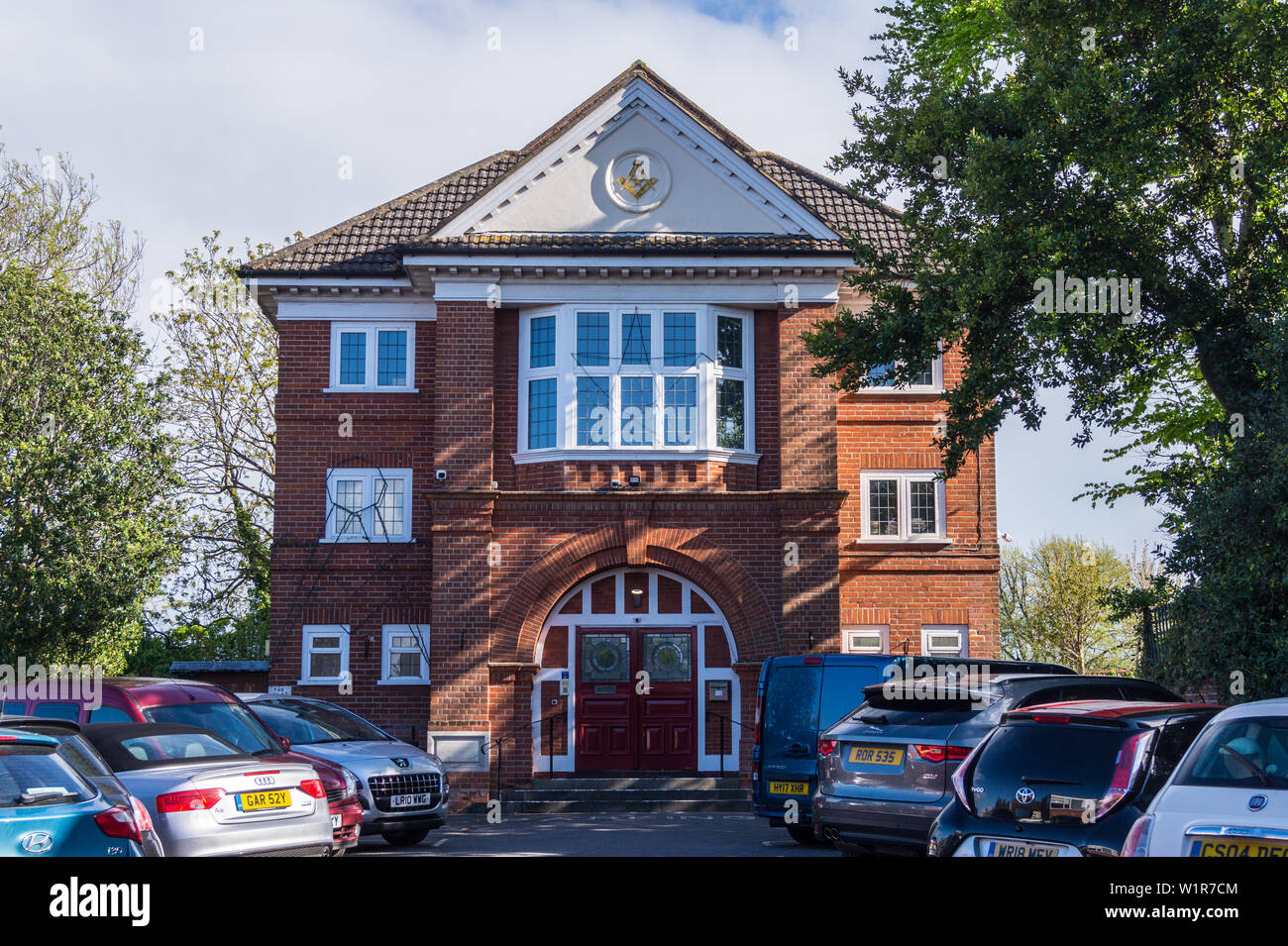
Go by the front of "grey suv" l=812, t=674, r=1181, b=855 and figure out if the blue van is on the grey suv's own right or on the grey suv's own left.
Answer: on the grey suv's own left

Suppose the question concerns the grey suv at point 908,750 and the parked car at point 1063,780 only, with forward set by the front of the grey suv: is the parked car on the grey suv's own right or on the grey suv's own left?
on the grey suv's own right

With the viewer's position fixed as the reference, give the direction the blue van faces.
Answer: facing away from the viewer and to the right of the viewer

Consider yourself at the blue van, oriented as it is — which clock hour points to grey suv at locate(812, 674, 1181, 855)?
The grey suv is roughly at 4 o'clock from the blue van.

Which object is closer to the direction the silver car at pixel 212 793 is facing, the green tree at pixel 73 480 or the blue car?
the green tree

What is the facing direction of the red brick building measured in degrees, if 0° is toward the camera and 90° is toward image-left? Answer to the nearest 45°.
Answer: approximately 0°

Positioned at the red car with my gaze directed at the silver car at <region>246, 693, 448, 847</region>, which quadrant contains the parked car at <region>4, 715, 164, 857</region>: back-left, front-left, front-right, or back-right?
back-right

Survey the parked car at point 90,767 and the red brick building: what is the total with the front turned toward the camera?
1

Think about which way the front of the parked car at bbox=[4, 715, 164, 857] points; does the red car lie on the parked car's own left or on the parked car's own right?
on the parked car's own right

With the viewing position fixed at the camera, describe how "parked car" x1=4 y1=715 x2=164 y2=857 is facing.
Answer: facing away from the viewer and to the left of the viewer

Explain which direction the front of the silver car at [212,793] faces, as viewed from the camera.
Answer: facing away from the viewer and to the left of the viewer
